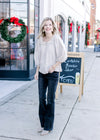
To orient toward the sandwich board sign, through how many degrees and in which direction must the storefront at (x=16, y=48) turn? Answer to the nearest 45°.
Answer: approximately 45° to its left

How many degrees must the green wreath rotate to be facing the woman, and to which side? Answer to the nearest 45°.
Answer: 0° — it already faces them

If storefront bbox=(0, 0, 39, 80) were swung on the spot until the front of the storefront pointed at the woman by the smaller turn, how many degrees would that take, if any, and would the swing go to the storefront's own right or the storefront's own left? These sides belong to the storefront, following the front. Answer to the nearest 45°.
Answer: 0° — it already faces them
